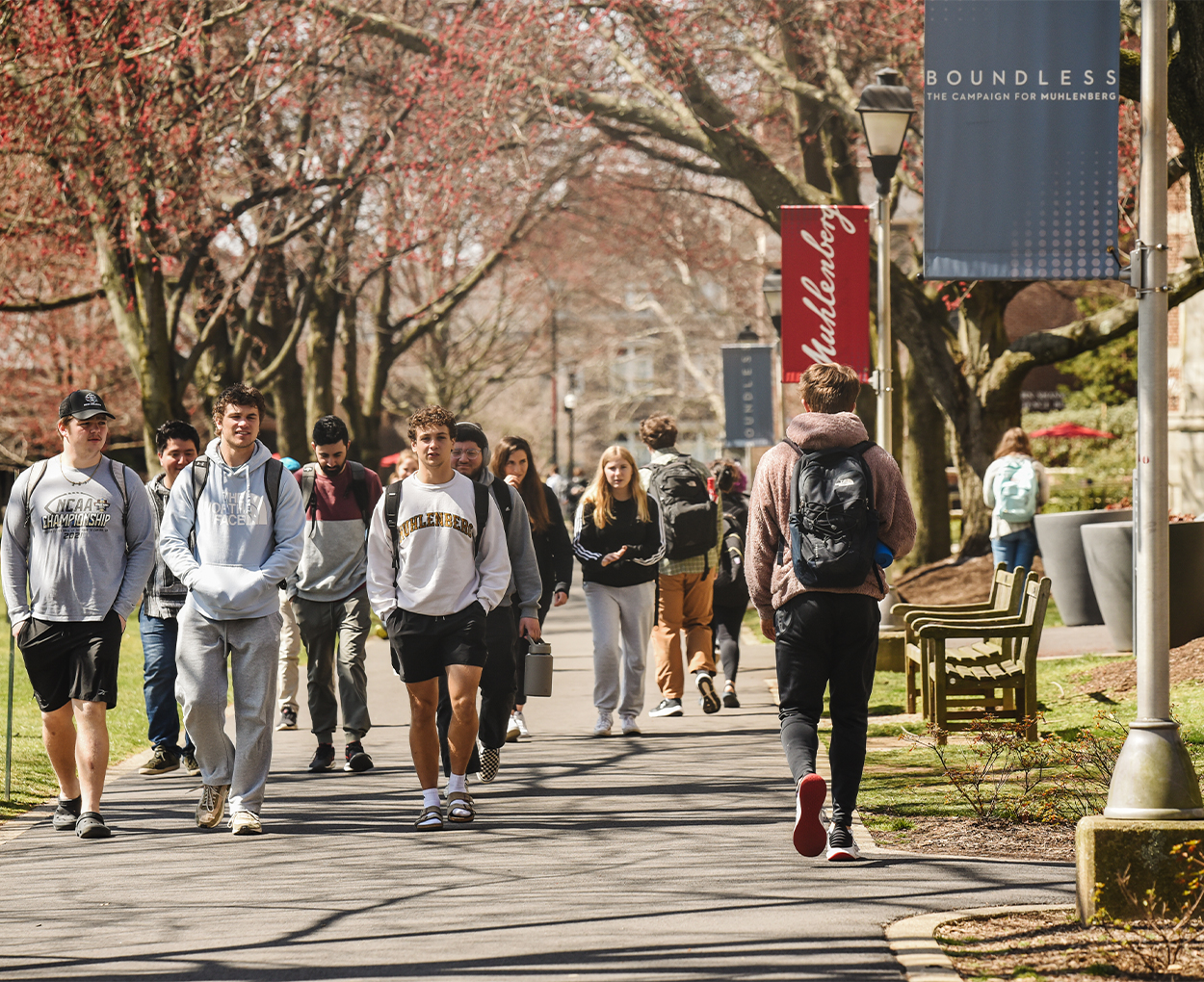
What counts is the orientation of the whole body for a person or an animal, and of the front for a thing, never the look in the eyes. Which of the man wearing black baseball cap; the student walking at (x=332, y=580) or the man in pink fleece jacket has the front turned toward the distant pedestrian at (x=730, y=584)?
the man in pink fleece jacket

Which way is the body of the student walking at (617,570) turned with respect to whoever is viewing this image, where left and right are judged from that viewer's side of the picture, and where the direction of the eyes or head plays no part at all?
facing the viewer

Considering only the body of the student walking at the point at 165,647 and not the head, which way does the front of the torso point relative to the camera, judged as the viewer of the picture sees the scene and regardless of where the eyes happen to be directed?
toward the camera

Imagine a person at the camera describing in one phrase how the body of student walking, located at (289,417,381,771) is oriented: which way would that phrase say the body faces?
toward the camera

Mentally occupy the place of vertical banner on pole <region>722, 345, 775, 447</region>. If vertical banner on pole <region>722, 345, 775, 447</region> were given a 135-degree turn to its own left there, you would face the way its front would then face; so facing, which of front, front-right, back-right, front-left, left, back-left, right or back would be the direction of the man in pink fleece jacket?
back-right

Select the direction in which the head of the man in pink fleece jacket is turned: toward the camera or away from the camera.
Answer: away from the camera

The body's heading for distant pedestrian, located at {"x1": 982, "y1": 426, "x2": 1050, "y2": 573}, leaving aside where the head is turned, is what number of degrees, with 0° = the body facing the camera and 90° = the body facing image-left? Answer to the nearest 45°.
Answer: approximately 180°

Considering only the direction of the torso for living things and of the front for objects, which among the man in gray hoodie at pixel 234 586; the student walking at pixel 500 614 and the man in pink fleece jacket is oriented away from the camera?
the man in pink fleece jacket

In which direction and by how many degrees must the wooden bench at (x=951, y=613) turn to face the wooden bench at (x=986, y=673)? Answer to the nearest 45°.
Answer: approximately 90° to its left

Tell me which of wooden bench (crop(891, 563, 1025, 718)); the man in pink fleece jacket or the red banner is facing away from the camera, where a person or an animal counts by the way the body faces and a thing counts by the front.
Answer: the man in pink fleece jacket

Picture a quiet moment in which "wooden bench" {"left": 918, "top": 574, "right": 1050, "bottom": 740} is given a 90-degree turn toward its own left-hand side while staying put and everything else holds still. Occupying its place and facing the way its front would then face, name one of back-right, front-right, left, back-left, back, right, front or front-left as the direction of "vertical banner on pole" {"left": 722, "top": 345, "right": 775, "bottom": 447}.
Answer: back

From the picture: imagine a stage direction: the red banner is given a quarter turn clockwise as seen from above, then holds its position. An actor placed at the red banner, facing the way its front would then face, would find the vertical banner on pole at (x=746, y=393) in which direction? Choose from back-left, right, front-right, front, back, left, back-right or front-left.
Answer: right

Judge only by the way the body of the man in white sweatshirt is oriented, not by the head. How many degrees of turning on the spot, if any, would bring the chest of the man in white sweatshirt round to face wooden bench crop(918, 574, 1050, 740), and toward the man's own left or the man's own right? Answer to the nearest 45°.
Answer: approximately 135° to the man's own left

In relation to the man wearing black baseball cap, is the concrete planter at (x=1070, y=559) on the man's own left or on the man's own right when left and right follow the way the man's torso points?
on the man's own left

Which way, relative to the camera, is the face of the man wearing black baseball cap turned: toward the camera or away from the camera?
toward the camera

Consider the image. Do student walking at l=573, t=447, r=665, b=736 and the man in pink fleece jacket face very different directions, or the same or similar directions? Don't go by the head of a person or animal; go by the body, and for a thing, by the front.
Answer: very different directions

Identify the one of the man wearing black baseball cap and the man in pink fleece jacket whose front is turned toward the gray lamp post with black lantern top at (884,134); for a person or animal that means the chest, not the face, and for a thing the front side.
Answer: the man in pink fleece jacket

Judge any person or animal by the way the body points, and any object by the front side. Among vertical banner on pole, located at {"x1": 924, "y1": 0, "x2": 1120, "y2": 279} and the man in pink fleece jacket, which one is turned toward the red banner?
the man in pink fleece jacket

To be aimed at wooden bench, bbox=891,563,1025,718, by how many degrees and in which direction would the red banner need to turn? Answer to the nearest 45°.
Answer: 0° — it already faces it
